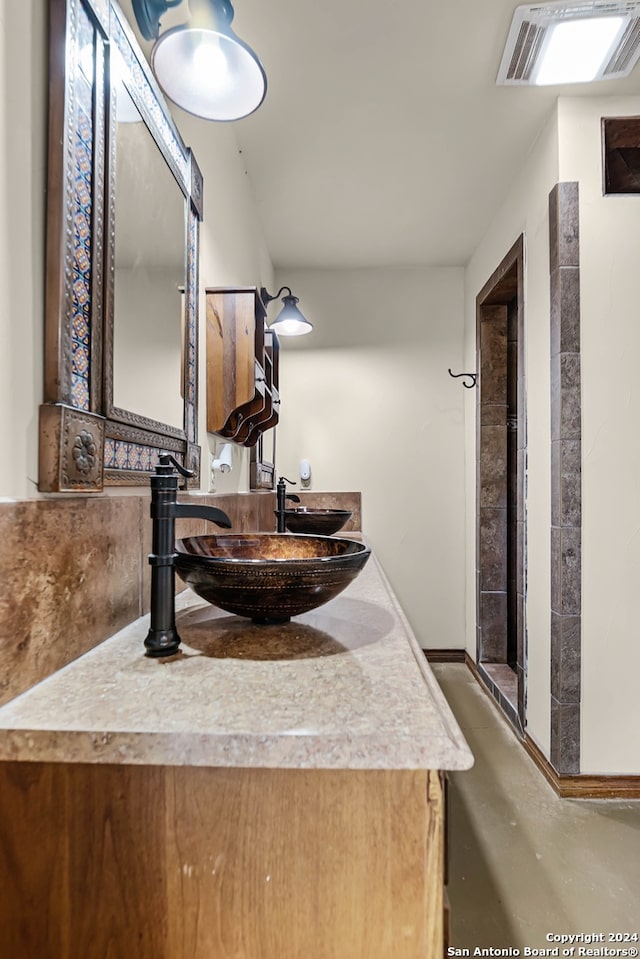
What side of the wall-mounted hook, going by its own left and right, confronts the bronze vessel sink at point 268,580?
left

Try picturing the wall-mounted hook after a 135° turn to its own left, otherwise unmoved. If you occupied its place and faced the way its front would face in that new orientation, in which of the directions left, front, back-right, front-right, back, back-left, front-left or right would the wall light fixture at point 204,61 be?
front-right

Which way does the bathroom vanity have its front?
to the viewer's right

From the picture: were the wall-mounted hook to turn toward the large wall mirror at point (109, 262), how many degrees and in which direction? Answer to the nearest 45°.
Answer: approximately 90° to its left

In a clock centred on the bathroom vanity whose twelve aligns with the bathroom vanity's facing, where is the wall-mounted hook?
The wall-mounted hook is roughly at 10 o'clock from the bathroom vanity.

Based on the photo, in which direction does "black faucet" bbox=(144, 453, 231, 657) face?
to the viewer's right

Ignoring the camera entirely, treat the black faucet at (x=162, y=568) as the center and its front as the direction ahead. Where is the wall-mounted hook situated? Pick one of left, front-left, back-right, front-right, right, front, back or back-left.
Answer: front-left

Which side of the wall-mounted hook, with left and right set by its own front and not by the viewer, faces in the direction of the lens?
left

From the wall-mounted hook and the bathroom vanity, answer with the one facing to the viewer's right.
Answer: the bathroom vanity
